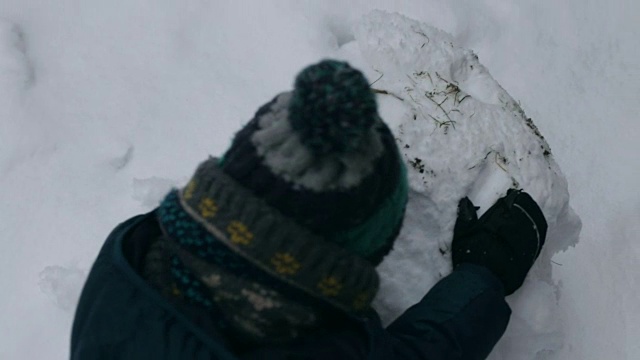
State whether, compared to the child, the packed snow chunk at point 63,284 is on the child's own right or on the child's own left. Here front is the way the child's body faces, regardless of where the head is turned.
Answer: on the child's own left

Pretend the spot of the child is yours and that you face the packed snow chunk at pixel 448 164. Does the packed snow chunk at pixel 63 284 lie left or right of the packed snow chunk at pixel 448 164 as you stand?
left

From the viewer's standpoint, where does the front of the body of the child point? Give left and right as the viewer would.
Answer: facing away from the viewer and to the right of the viewer

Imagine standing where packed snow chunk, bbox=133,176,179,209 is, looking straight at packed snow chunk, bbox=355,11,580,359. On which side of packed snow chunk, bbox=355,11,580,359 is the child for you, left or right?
right
